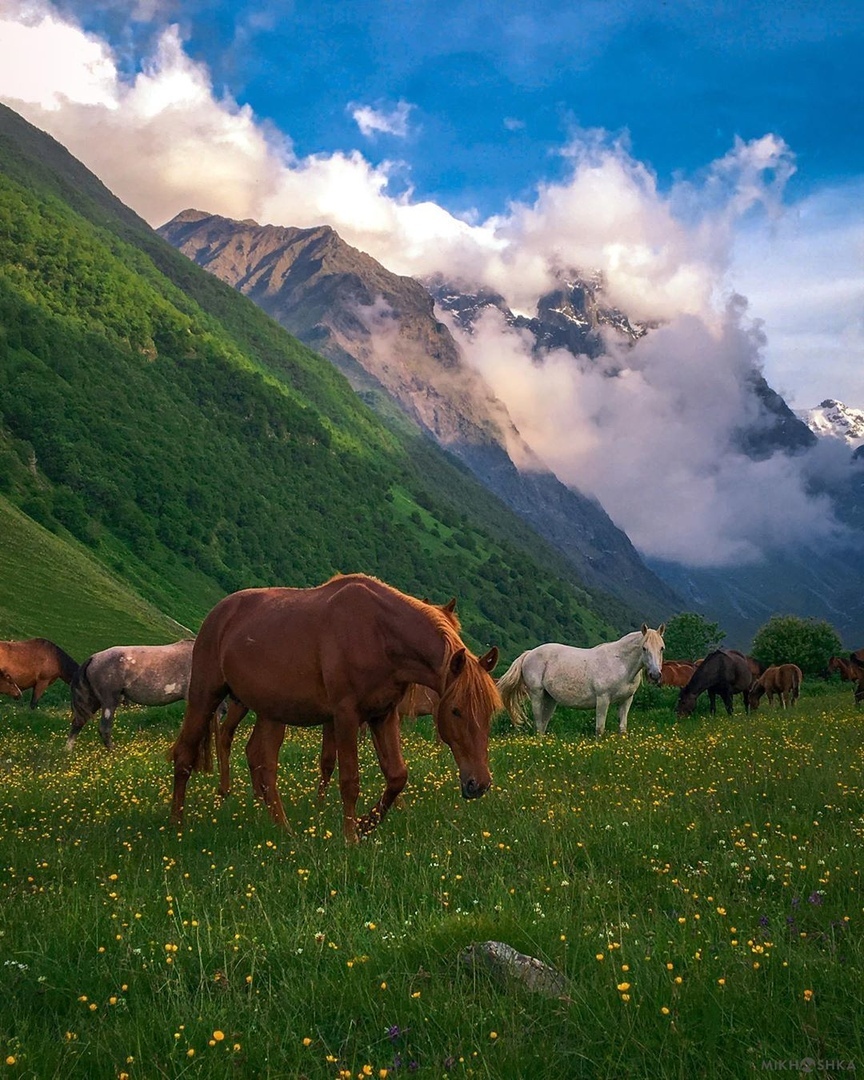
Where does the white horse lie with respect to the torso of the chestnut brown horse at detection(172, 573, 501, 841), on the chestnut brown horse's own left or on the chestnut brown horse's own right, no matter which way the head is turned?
on the chestnut brown horse's own left

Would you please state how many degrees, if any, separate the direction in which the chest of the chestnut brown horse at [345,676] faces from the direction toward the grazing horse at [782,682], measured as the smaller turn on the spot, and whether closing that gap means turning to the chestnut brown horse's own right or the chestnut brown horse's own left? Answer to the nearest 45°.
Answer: approximately 90° to the chestnut brown horse's own left

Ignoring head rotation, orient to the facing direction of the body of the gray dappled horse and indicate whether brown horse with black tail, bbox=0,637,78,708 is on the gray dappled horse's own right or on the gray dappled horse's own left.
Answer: on the gray dappled horse's own left

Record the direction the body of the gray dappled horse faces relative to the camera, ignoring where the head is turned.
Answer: to the viewer's right

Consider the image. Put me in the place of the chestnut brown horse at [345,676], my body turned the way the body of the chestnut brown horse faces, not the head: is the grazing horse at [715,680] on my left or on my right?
on my left

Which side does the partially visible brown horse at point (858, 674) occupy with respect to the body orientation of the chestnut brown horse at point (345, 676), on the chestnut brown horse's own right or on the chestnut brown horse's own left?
on the chestnut brown horse's own left

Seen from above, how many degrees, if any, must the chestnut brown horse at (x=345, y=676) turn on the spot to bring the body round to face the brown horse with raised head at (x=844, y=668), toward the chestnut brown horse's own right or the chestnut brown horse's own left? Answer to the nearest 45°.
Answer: approximately 90° to the chestnut brown horse's own left

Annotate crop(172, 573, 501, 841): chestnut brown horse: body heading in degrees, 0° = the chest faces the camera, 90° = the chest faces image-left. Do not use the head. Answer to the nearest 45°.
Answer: approximately 315°

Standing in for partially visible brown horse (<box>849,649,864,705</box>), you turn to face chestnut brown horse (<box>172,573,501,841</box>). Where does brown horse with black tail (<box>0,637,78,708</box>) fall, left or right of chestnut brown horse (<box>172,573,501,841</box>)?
right
